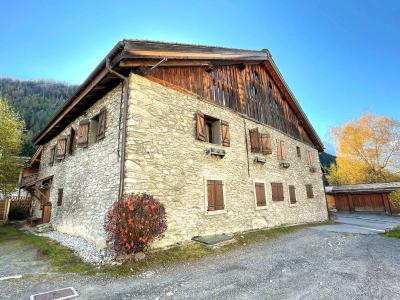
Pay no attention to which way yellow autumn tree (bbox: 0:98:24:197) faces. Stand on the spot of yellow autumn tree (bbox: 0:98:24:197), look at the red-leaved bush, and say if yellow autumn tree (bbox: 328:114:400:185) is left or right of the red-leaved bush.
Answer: left

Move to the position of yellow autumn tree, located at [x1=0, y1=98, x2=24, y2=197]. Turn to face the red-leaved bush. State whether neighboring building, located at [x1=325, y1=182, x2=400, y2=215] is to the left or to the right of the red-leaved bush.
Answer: left

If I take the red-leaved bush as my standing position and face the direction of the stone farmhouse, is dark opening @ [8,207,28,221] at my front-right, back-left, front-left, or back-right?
front-left
